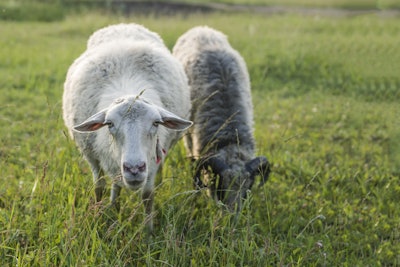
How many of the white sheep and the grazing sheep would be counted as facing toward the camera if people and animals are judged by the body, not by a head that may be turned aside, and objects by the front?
2

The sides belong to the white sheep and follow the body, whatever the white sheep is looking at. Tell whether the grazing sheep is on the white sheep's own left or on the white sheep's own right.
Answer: on the white sheep's own left

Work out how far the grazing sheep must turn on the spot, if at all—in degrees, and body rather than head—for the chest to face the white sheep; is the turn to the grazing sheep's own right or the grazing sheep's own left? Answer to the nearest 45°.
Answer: approximately 45° to the grazing sheep's own right

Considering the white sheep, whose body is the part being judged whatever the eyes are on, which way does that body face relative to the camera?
toward the camera

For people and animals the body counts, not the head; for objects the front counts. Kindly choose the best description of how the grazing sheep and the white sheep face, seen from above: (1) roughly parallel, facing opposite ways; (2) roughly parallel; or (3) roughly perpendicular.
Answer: roughly parallel
